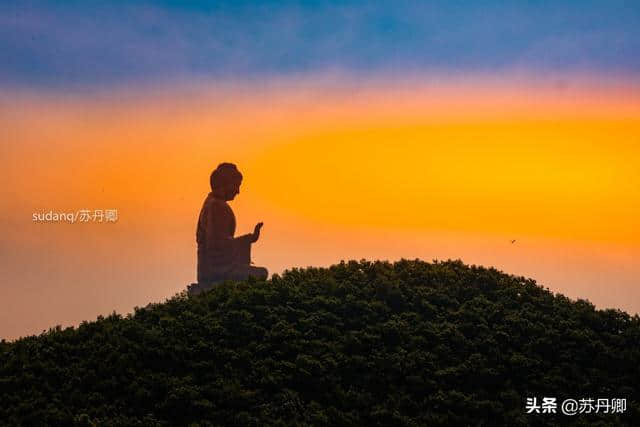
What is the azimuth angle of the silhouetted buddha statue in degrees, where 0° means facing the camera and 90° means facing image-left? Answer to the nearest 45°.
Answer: approximately 270°
